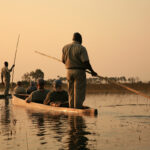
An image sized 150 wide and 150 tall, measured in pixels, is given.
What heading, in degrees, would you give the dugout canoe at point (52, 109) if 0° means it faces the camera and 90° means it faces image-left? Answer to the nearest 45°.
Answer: approximately 90°
